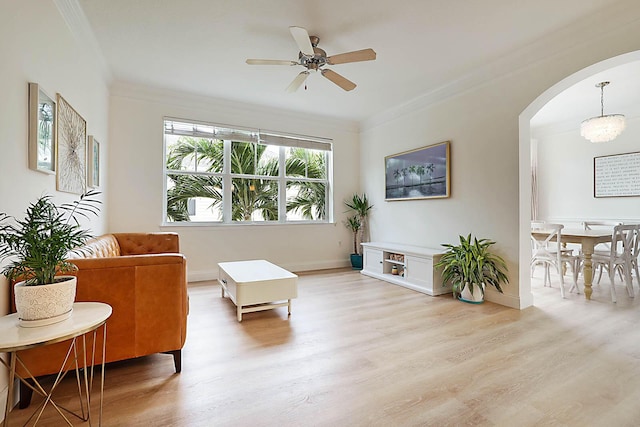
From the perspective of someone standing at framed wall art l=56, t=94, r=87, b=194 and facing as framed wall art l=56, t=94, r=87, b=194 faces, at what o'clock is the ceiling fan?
The ceiling fan is roughly at 1 o'clock from the framed wall art.

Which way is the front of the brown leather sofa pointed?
to the viewer's right

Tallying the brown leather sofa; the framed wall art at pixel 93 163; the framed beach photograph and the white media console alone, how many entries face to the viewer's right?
2

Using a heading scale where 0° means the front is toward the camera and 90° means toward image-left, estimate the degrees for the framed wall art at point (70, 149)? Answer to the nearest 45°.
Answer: approximately 270°

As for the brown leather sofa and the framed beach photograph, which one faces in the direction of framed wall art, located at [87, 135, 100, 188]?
the framed beach photograph

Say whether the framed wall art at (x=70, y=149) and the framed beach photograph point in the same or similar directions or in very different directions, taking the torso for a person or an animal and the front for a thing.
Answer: very different directions

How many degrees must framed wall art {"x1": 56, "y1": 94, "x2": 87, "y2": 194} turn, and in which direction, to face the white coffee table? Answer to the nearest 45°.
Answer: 0° — it already faces it

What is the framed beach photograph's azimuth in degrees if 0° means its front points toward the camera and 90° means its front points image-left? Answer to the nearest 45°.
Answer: approximately 45°

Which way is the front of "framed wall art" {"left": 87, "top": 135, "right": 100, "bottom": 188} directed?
to the viewer's right
